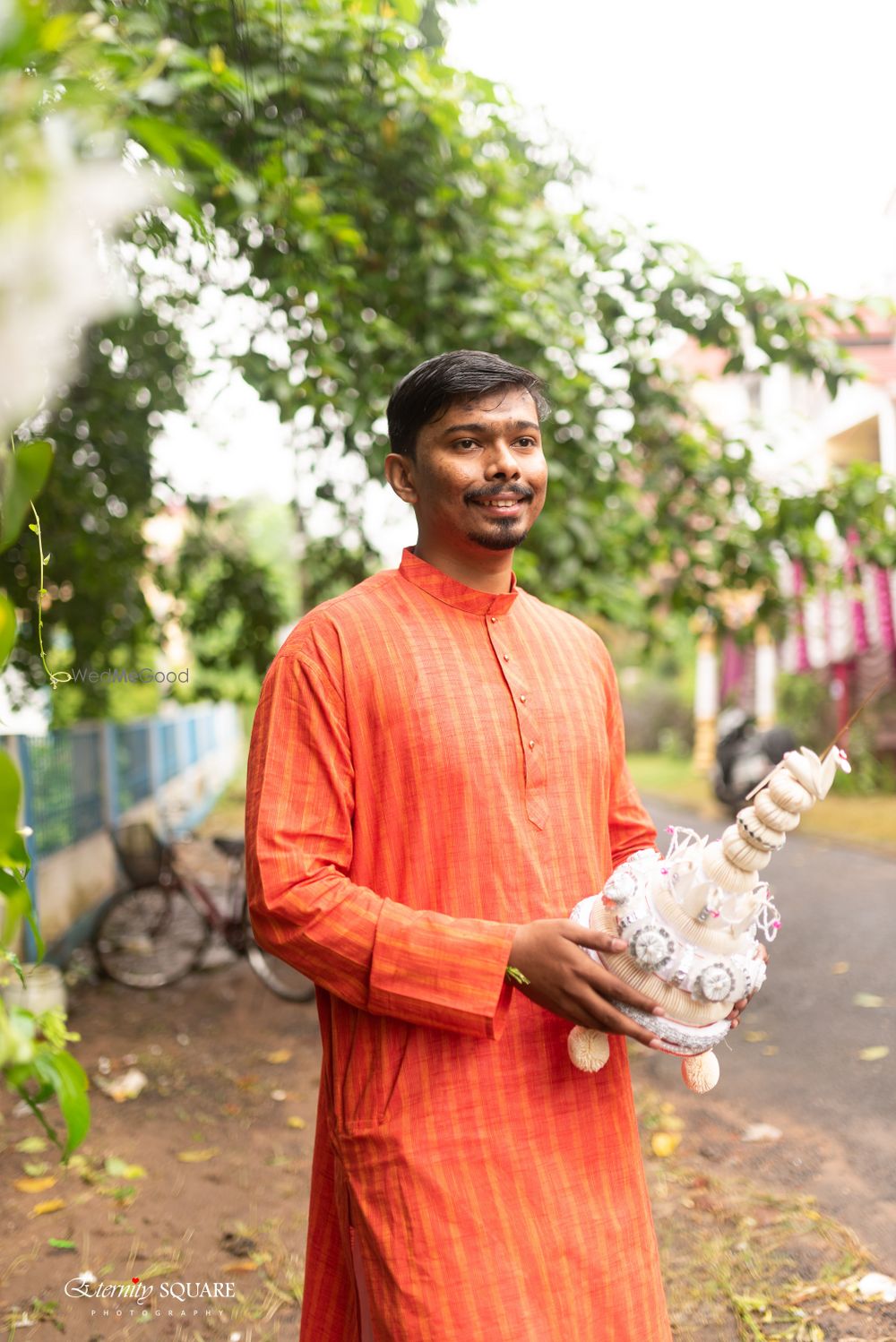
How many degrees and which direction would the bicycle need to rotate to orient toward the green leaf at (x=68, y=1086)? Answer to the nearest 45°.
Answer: approximately 90° to its left

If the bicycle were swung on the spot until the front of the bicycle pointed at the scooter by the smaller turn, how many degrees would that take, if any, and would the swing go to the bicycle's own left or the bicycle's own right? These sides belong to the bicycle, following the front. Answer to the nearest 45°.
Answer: approximately 135° to the bicycle's own right

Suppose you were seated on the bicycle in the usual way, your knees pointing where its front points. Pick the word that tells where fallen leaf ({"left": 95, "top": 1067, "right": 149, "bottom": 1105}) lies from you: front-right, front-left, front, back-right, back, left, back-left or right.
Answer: left

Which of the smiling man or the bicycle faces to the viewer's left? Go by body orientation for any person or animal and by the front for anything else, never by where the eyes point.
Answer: the bicycle

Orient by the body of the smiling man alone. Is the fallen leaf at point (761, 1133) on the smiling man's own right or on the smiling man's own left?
on the smiling man's own left

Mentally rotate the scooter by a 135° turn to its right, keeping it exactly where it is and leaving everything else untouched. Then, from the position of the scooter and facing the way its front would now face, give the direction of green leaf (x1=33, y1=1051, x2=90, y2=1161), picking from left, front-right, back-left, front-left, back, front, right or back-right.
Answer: back

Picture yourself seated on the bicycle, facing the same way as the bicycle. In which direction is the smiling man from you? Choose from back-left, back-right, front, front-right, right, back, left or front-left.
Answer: left

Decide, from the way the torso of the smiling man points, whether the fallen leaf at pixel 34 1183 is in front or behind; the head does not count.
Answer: behind

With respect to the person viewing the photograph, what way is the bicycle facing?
facing to the left of the viewer

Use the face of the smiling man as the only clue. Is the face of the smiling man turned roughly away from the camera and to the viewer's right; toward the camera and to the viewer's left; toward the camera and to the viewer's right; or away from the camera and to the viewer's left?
toward the camera and to the viewer's right

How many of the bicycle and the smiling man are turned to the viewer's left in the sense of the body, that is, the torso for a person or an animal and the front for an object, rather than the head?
1

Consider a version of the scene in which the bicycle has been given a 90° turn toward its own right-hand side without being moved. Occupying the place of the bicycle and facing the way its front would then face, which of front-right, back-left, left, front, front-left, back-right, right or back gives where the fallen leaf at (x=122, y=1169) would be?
back
